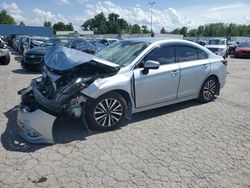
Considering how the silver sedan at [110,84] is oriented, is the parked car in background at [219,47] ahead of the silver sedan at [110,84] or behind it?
behind

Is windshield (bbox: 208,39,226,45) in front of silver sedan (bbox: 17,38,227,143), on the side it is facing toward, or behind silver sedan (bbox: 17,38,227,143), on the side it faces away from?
behind

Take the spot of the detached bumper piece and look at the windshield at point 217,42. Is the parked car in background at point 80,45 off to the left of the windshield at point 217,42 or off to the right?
left

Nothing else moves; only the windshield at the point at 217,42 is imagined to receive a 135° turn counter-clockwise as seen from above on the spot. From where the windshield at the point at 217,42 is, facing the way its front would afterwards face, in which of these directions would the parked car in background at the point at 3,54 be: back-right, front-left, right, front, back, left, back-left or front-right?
back

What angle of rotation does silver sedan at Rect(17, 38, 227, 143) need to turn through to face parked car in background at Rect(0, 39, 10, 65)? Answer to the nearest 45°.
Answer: approximately 90° to its right

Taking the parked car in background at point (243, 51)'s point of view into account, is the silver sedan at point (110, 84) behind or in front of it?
in front

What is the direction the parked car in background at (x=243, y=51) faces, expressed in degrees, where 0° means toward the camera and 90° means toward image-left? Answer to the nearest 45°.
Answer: approximately 45°
